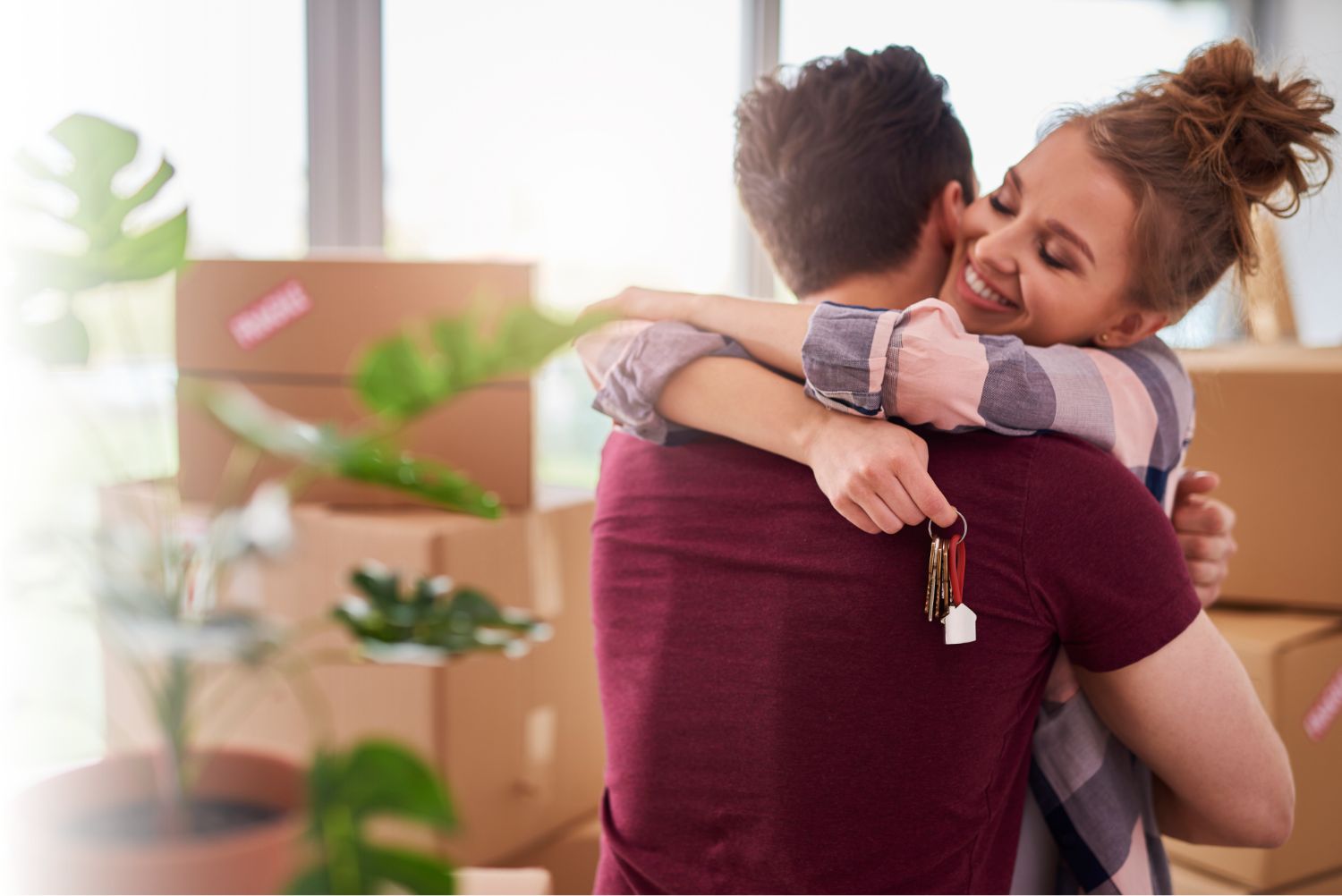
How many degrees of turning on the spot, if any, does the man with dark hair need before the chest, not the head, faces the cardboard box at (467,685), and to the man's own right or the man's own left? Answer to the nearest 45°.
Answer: approximately 45° to the man's own left

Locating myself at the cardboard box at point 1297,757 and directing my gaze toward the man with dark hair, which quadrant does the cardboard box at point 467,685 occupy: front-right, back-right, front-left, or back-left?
front-right

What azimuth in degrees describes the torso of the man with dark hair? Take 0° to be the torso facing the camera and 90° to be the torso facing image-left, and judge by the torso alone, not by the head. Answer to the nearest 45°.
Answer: approximately 180°

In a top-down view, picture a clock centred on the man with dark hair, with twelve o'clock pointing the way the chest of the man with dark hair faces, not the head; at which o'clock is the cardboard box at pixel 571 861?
The cardboard box is roughly at 11 o'clock from the man with dark hair.

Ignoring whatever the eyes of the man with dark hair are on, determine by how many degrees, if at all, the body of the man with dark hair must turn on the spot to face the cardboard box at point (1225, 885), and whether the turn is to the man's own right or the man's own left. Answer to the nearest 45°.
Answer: approximately 45° to the man's own right

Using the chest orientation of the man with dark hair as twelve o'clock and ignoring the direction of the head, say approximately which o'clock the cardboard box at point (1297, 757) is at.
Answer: The cardboard box is roughly at 1 o'clock from the man with dark hair.

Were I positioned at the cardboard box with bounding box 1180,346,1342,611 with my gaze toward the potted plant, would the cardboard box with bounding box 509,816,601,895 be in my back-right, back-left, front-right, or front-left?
front-right

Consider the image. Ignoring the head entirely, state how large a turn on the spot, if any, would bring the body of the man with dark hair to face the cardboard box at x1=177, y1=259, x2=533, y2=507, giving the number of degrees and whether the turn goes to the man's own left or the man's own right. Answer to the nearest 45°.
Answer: approximately 45° to the man's own left
